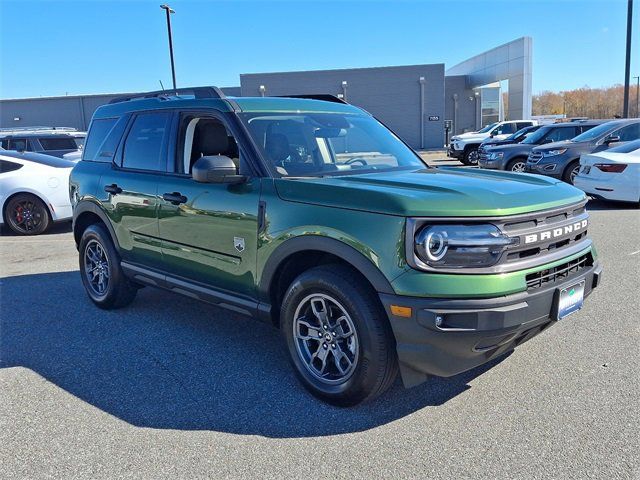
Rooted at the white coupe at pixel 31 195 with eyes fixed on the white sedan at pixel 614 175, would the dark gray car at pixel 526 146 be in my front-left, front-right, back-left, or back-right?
front-left

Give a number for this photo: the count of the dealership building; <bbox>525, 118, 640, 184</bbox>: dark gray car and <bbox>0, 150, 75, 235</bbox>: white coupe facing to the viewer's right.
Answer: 1

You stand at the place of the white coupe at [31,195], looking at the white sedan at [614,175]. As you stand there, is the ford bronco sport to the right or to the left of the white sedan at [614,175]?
right

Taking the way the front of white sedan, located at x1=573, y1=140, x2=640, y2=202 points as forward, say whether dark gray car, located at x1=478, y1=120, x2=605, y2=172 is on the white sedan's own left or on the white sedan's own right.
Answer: on the white sedan's own left

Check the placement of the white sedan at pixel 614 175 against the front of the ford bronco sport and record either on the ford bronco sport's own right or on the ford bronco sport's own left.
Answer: on the ford bronco sport's own left

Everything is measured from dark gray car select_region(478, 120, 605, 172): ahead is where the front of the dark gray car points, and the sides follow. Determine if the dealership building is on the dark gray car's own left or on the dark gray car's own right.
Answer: on the dark gray car's own right

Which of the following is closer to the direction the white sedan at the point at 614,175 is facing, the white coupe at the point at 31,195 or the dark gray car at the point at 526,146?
the dark gray car

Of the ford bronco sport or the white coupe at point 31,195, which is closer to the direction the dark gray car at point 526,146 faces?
the white coupe

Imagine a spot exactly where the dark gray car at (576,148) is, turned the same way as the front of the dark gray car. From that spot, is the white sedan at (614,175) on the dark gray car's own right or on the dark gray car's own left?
on the dark gray car's own left

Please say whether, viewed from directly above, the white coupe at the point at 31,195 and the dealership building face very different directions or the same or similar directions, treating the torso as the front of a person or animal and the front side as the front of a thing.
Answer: very different directions

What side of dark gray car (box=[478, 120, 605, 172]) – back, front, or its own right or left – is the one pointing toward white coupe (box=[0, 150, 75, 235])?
front

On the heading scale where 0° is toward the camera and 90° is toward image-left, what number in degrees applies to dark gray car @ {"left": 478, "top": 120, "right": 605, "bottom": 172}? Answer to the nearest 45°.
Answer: approximately 45°
